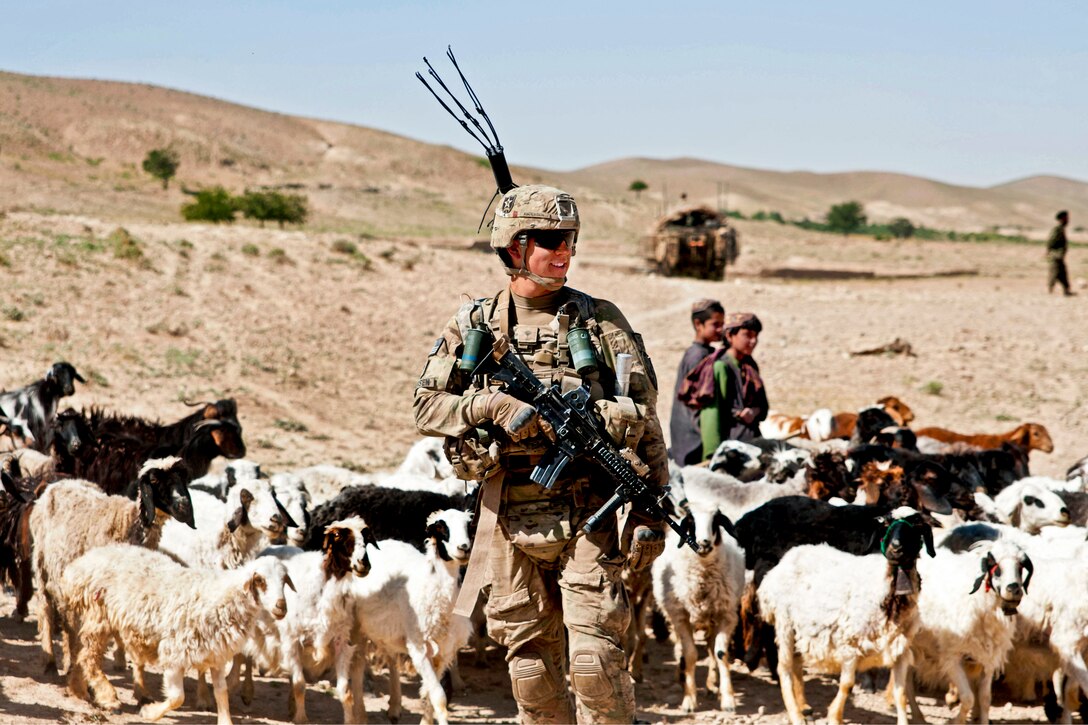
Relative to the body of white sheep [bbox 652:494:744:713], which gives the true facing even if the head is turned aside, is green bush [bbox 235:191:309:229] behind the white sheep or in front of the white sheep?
behind

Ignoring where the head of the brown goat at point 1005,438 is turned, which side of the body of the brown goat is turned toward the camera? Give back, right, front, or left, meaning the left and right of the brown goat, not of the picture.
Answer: right

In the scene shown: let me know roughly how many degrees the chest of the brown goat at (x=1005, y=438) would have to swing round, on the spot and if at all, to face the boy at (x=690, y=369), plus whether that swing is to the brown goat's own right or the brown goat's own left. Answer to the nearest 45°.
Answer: approximately 135° to the brown goat's own right

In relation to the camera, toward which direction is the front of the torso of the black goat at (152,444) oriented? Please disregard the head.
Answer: to the viewer's right

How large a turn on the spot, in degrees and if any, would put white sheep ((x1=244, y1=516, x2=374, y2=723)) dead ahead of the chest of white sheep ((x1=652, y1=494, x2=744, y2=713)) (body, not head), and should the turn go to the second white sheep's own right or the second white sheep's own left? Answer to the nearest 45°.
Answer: approximately 45° to the second white sheep's own right

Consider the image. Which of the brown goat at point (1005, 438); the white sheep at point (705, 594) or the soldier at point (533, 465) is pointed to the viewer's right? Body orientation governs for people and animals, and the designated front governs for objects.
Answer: the brown goat

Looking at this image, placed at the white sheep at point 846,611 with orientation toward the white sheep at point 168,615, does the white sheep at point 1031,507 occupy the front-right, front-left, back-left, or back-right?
back-right

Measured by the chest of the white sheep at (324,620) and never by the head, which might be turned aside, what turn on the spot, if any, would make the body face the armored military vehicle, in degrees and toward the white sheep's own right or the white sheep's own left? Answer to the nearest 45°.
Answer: approximately 135° to the white sheep's own left

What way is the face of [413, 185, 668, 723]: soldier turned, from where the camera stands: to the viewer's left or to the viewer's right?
to the viewer's right

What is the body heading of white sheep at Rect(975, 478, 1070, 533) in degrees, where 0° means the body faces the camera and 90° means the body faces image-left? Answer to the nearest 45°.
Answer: approximately 270°
